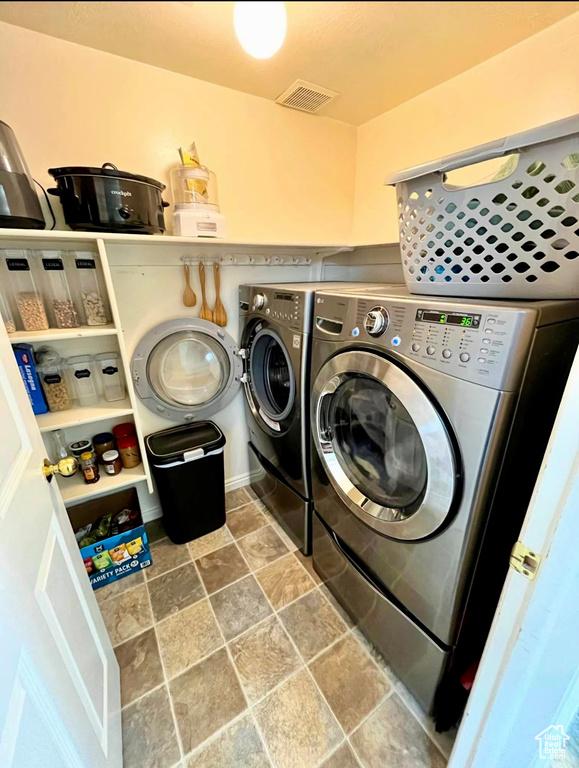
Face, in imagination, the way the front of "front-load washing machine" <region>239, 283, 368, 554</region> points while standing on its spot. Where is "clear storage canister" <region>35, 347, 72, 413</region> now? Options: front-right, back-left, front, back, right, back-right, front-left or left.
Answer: front-right

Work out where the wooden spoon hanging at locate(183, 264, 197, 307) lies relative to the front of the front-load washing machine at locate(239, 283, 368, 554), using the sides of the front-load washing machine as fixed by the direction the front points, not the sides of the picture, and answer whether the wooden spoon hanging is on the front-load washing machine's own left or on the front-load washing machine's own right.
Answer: on the front-load washing machine's own right

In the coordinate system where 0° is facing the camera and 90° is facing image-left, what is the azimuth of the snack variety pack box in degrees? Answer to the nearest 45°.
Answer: approximately 0°

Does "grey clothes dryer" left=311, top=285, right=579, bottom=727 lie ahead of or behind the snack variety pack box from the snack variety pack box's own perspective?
ahead

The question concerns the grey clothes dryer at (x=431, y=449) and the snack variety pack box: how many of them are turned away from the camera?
0

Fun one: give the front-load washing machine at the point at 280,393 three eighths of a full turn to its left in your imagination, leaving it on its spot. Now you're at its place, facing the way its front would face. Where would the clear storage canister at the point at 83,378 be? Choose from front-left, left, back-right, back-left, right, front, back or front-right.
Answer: back

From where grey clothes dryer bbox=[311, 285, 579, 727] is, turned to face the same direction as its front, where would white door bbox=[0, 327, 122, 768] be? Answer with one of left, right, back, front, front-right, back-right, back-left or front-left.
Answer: front

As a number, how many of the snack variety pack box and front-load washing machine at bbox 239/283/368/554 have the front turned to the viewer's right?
0

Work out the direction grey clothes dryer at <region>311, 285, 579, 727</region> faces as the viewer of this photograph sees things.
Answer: facing the viewer and to the left of the viewer

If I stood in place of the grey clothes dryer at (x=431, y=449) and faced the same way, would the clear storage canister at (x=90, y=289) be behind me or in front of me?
in front

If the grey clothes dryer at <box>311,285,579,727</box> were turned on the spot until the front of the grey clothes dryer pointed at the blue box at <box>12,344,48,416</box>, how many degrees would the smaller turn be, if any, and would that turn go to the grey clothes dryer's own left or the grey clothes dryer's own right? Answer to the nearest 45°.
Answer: approximately 45° to the grey clothes dryer's own right
